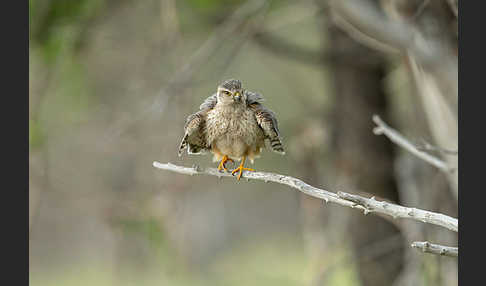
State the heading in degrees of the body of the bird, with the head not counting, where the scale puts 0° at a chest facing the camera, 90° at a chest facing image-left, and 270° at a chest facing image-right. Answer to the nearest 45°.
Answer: approximately 0°

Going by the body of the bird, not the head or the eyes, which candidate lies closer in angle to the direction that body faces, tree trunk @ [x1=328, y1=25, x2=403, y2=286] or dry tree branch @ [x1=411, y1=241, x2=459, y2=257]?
the dry tree branch

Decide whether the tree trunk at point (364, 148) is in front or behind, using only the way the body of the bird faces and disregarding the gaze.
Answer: behind
